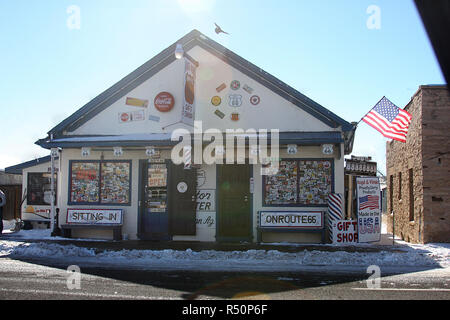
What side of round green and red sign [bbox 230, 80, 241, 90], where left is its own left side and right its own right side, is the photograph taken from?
front

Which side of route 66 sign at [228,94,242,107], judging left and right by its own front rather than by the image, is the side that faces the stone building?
left

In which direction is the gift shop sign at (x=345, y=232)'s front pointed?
toward the camera

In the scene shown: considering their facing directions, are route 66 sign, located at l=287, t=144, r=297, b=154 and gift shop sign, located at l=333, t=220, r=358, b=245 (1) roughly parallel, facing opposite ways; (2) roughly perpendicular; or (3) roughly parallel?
roughly parallel

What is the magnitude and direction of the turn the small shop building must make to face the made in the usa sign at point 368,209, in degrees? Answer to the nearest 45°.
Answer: approximately 90° to its left

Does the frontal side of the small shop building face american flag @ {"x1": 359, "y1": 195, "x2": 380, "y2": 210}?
no

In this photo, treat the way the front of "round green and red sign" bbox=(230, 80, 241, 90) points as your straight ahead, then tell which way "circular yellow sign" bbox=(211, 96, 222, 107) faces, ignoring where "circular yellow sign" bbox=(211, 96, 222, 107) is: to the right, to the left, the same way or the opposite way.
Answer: the same way

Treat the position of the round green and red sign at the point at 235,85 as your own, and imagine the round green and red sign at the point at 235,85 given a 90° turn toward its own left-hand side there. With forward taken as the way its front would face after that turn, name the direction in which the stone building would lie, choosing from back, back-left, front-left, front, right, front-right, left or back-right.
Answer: front

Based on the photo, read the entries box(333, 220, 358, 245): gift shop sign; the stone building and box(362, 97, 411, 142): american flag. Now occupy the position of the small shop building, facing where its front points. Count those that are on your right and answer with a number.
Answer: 0

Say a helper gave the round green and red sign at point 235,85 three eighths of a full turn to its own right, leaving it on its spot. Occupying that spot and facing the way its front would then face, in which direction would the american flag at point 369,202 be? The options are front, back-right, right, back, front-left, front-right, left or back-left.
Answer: back-right

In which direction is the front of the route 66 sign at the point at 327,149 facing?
toward the camera

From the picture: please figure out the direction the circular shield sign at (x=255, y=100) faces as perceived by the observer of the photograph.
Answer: facing the viewer

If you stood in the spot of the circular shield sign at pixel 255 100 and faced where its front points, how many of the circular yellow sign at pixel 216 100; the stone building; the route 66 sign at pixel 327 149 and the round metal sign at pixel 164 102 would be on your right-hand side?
2

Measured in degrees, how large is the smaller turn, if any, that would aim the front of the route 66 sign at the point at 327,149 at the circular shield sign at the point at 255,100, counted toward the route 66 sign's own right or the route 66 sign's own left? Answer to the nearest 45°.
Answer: approximately 90° to the route 66 sign's own right
